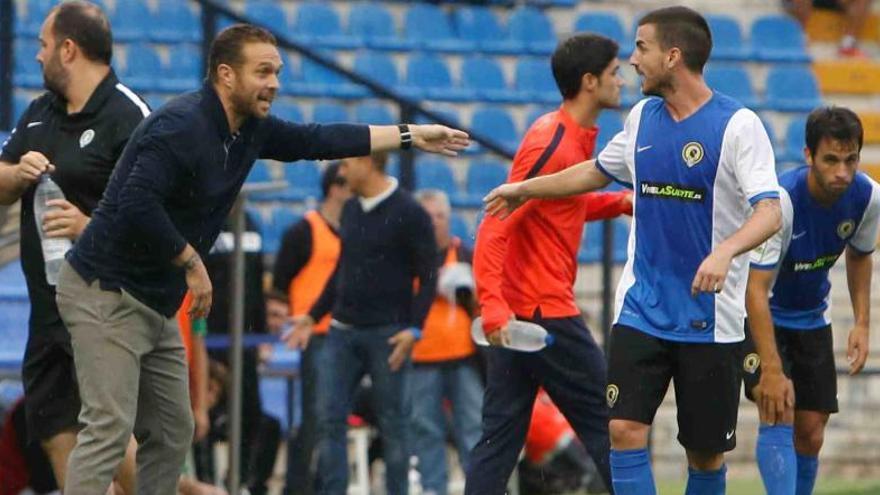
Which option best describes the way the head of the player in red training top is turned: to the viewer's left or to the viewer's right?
to the viewer's right

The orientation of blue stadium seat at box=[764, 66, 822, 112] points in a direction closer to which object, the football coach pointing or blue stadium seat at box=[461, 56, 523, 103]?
the football coach pointing

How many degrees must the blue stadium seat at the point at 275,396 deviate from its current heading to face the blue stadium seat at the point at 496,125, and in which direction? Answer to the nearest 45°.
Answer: approximately 180°

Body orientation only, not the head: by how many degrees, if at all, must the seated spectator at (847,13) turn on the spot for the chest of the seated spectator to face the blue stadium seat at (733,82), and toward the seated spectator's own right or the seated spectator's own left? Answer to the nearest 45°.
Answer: approximately 45° to the seated spectator's own right

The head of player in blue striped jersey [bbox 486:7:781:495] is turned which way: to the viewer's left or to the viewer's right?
to the viewer's left

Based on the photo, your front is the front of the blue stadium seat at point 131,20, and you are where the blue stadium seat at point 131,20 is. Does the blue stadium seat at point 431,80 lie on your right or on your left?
on your left

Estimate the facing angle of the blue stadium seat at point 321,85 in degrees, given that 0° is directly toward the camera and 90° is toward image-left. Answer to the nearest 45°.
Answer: approximately 0°

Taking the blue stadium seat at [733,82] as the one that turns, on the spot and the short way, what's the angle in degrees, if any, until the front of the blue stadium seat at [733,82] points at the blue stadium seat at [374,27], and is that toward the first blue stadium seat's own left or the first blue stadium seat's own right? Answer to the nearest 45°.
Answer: approximately 135° to the first blue stadium seat's own right

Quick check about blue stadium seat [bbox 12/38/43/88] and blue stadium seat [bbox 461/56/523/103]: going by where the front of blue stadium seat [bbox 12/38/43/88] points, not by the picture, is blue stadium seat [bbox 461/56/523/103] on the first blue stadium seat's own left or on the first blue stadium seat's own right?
on the first blue stadium seat's own left

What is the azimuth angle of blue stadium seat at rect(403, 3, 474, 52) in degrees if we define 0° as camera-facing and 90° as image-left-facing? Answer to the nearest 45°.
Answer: approximately 315°

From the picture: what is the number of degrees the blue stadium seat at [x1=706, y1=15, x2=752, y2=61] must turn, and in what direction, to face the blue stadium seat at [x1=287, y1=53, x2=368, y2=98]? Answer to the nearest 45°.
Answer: approximately 90° to its right
